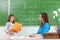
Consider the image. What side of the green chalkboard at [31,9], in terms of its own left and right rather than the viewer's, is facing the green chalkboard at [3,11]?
right

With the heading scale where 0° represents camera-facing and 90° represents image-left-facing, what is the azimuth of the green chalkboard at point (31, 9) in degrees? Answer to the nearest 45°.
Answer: approximately 0°

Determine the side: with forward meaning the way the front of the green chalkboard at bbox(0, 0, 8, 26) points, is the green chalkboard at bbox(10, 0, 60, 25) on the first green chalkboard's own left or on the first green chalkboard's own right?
on the first green chalkboard's own left
